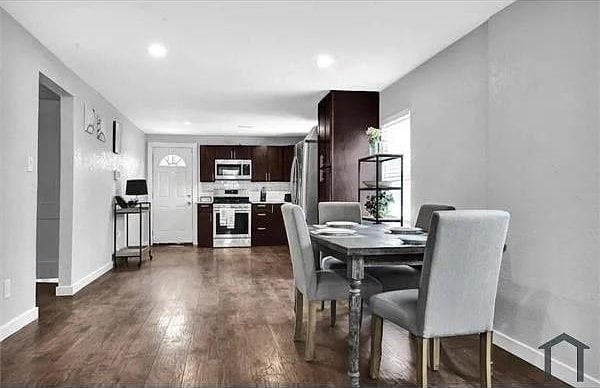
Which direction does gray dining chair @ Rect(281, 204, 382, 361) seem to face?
to the viewer's right

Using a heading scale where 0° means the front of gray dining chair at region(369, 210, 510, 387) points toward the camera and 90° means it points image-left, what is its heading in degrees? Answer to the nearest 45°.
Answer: approximately 135°

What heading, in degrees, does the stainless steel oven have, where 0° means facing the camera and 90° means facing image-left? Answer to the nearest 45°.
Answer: approximately 0°

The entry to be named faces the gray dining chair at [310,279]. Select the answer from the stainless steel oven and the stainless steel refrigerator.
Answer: the stainless steel oven

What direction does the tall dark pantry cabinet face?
to the viewer's left

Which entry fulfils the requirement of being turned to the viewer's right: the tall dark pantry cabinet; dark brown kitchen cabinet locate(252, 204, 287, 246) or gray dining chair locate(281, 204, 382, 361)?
the gray dining chair

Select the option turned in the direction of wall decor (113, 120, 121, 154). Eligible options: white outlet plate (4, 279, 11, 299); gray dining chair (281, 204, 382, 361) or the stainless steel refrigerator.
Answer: the stainless steel refrigerator

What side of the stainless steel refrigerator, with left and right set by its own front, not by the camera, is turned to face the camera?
left

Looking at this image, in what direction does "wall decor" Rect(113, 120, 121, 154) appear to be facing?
to the viewer's right

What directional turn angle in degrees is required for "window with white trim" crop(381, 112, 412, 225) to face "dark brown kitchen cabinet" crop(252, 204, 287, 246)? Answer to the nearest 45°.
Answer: approximately 90° to its right

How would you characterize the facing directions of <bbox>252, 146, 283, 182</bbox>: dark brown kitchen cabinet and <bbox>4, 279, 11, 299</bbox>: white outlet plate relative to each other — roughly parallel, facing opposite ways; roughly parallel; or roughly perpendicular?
roughly perpendicular
